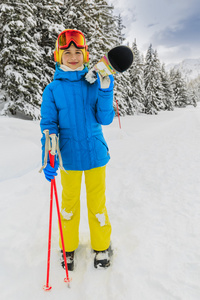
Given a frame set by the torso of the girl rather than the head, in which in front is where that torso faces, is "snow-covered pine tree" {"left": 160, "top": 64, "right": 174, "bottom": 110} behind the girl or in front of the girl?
behind

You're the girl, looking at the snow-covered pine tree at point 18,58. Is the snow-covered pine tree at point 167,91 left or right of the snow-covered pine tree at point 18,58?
right

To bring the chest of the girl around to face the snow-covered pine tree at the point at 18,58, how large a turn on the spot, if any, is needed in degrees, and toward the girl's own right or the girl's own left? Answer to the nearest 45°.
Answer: approximately 180°

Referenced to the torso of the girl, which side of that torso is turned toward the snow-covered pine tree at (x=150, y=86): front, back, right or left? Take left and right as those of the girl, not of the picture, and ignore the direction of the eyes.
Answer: back

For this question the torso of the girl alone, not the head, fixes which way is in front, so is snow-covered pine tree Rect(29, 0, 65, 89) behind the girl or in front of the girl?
behind

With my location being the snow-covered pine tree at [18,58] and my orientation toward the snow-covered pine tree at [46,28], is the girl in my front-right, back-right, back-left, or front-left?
back-right

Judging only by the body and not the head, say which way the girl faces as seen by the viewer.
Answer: toward the camera
